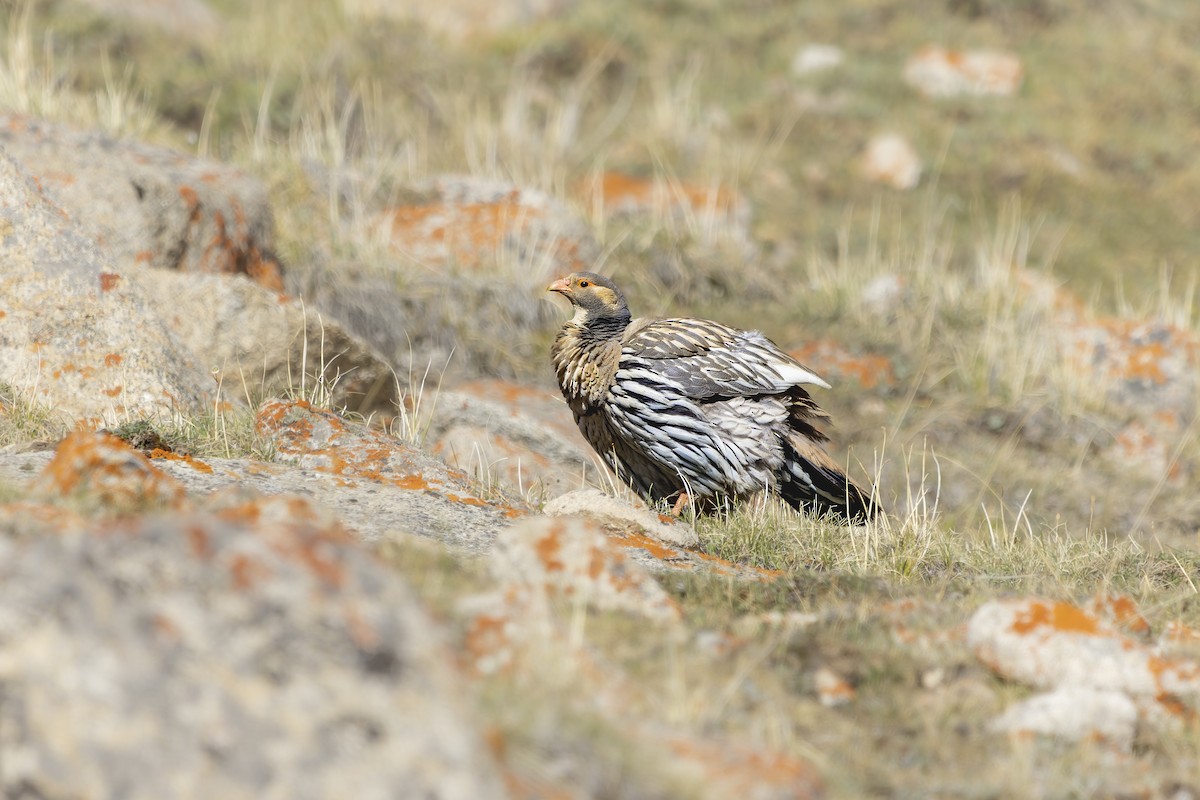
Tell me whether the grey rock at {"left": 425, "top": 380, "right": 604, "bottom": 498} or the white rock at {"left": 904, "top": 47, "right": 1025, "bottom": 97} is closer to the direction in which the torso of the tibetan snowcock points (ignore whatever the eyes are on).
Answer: the grey rock

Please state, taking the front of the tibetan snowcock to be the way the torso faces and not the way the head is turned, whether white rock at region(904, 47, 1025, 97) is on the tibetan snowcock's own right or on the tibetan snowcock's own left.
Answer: on the tibetan snowcock's own right

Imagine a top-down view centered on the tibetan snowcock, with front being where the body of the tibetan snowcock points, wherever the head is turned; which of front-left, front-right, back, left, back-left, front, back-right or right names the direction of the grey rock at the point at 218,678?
left

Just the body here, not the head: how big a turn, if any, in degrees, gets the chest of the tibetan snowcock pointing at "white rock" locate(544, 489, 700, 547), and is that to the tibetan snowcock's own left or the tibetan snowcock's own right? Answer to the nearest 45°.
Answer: approximately 90° to the tibetan snowcock's own left

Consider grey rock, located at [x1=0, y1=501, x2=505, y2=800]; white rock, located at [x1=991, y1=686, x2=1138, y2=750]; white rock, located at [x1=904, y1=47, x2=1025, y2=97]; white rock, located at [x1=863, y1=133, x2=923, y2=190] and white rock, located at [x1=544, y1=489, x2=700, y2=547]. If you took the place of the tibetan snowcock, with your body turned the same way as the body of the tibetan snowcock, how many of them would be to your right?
2

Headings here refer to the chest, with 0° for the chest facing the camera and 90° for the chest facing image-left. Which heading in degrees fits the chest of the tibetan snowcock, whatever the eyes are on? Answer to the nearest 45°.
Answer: approximately 90°

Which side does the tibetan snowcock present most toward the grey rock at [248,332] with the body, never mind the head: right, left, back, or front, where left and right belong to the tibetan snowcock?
front

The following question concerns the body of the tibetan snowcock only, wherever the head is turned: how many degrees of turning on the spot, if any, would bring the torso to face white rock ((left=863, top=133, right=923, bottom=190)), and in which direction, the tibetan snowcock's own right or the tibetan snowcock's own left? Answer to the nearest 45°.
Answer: approximately 90° to the tibetan snowcock's own right

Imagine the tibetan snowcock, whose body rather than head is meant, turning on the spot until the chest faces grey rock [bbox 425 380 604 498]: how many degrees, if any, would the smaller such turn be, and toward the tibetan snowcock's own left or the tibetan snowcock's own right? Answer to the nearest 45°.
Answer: approximately 45° to the tibetan snowcock's own right

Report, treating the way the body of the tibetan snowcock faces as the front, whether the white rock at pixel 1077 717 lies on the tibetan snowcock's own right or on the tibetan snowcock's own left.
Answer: on the tibetan snowcock's own left
